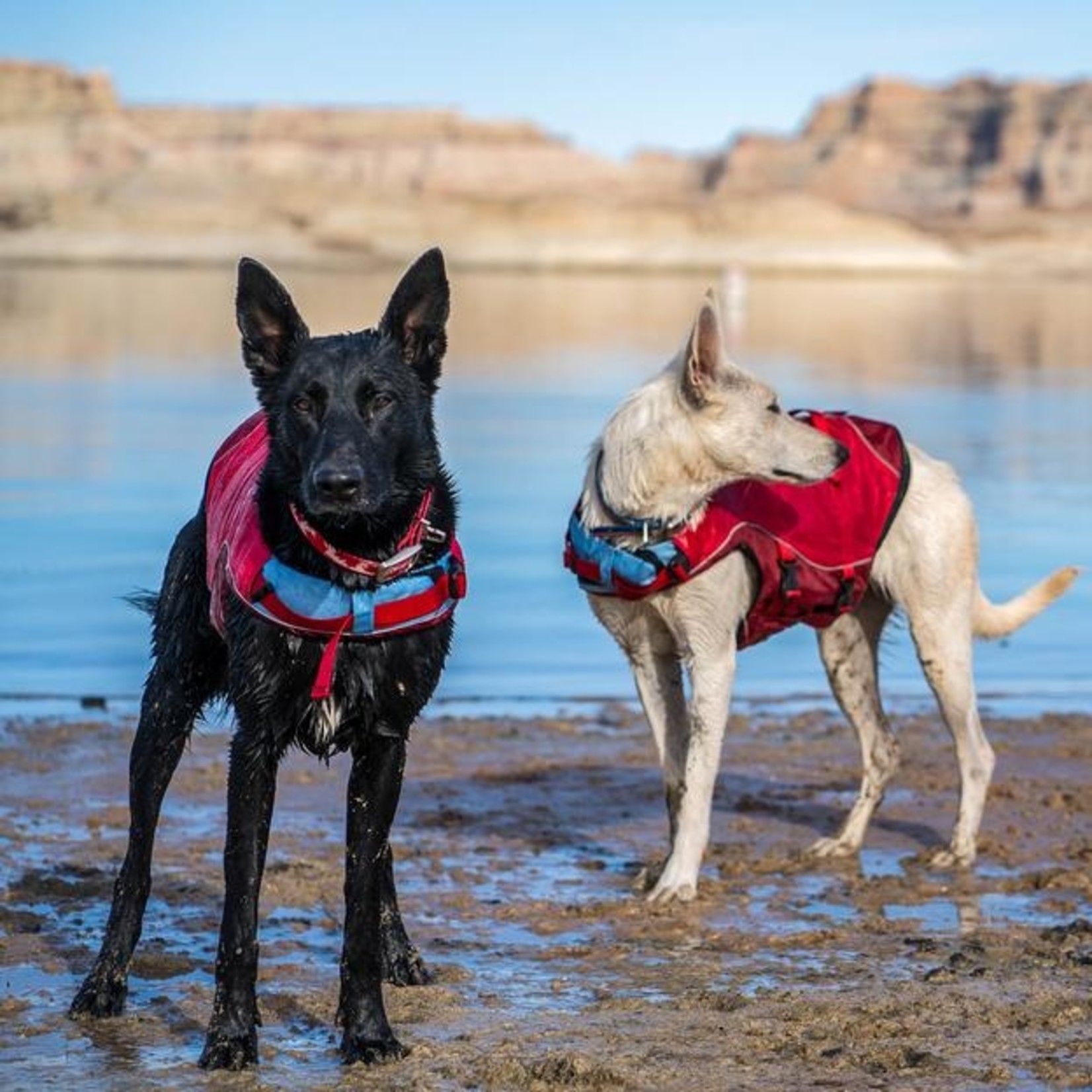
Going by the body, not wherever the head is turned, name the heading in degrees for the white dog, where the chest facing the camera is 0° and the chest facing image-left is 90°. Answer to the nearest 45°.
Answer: approximately 45°

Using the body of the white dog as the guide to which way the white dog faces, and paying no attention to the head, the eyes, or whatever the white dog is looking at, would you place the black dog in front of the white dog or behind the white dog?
in front

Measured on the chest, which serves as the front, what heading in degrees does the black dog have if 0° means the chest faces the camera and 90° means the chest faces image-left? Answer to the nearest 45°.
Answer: approximately 0°

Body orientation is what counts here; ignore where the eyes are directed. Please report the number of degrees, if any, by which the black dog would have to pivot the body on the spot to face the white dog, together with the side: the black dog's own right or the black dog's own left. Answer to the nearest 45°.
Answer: approximately 135° to the black dog's own left
